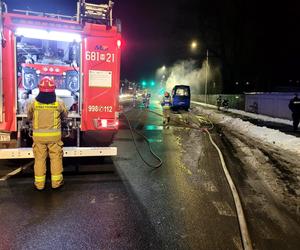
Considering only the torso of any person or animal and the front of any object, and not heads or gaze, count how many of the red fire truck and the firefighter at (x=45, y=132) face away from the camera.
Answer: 2

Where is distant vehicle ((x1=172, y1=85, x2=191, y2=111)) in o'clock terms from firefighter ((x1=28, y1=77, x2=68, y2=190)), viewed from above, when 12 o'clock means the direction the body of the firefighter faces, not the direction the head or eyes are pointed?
The distant vehicle is roughly at 1 o'clock from the firefighter.

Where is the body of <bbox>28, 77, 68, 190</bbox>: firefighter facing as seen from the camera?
away from the camera

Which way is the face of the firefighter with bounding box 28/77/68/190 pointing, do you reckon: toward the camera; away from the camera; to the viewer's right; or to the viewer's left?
away from the camera

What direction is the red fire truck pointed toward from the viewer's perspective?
away from the camera

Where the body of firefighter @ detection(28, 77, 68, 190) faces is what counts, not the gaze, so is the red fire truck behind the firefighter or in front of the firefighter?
in front

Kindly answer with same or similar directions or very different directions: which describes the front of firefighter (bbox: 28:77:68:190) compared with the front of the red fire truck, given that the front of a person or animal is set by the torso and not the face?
same or similar directions

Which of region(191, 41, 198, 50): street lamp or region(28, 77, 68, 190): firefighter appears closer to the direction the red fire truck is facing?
the street lamp

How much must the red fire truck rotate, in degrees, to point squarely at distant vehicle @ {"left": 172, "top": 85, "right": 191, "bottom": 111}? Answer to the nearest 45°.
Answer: approximately 45° to its right

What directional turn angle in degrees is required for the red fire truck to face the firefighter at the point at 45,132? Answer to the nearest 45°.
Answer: approximately 135° to its left

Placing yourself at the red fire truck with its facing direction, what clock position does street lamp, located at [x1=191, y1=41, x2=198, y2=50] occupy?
The street lamp is roughly at 1 o'clock from the red fire truck.

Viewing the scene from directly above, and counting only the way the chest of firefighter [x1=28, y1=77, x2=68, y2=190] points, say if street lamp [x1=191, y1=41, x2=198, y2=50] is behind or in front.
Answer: in front
